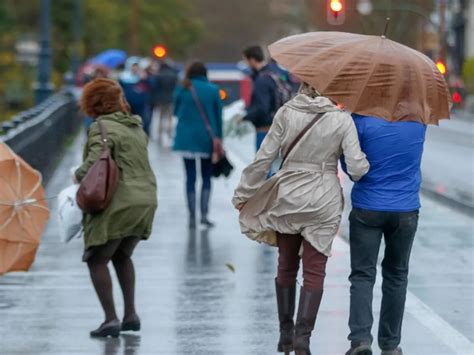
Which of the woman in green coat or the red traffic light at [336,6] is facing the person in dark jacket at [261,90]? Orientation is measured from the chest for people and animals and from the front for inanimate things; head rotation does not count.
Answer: the red traffic light

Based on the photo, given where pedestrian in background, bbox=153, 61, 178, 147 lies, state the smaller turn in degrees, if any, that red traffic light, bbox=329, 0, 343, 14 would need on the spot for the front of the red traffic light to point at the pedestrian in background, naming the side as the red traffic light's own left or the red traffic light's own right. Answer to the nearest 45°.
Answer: approximately 45° to the red traffic light's own right

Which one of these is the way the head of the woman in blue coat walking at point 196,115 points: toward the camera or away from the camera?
away from the camera

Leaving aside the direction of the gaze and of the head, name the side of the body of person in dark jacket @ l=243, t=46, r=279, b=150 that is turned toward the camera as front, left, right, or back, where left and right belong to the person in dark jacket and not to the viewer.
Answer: left

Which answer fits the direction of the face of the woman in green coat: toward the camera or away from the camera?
away from the camera

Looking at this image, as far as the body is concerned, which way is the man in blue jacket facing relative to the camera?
away from the camera

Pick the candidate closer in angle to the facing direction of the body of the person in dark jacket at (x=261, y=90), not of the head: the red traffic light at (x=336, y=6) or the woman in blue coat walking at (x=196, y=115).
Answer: the woman in blue coat walking

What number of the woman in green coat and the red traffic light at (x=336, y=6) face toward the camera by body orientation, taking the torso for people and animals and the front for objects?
1
